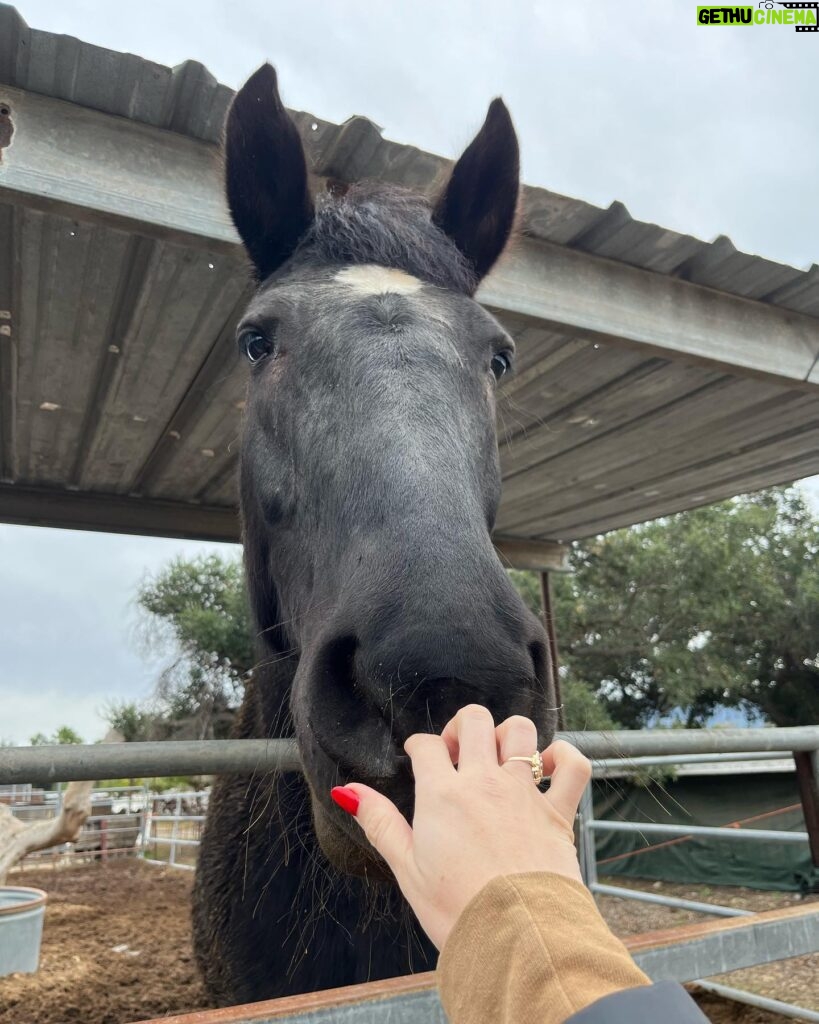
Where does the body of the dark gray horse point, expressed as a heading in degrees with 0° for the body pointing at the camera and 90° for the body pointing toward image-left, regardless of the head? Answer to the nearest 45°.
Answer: approximately 0°

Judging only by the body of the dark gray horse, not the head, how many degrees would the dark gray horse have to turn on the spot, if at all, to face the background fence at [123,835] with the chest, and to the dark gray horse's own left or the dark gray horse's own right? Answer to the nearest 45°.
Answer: approximately 180°

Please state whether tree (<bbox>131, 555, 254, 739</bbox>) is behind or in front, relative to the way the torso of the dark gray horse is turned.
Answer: behind

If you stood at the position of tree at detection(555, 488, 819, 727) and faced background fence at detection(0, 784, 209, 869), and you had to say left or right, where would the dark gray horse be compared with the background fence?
left

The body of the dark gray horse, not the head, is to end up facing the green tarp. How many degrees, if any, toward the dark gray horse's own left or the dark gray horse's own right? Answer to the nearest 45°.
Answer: approximately 135° to the dark gray horse's own left

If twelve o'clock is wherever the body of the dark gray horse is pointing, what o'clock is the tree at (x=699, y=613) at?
The tree is roughly at 7 o'clock from the dark gray horse.
